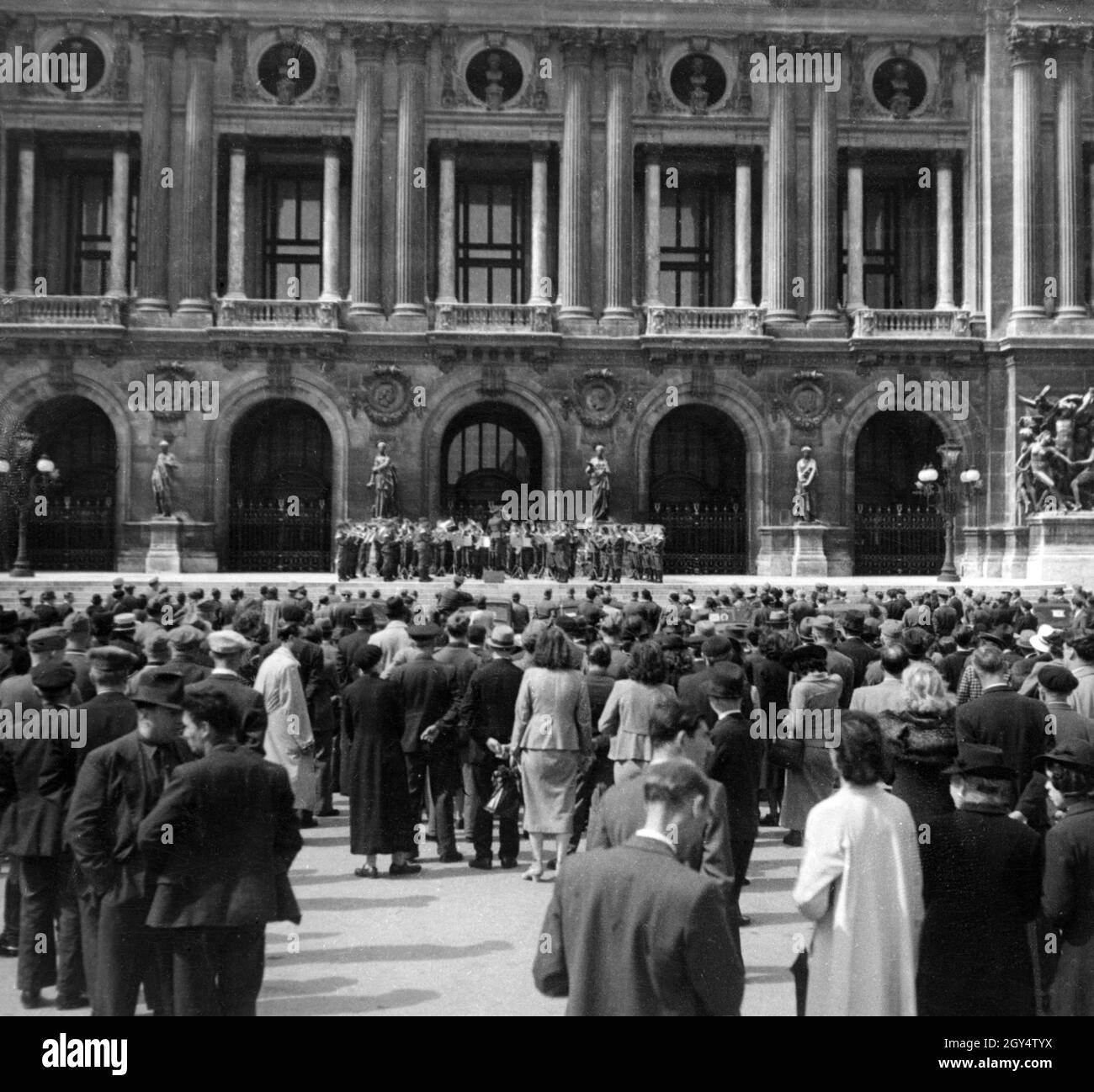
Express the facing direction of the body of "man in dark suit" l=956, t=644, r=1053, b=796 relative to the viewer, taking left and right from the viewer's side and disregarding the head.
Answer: facing away from the viewer

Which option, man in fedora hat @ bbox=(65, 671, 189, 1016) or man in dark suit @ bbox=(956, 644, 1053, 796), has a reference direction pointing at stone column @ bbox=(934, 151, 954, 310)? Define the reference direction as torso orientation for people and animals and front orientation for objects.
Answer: the man in dark suit

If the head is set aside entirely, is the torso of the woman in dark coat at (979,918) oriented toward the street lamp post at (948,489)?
yes

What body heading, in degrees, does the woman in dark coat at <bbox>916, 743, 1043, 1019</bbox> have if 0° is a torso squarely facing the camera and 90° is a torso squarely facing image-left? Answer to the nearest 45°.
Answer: approximately 180°

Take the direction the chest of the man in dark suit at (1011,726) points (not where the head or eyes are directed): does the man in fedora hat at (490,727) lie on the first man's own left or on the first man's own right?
on the first man's own left

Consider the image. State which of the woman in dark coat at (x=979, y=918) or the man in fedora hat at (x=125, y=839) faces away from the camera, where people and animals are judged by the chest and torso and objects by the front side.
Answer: the woman in dark coat

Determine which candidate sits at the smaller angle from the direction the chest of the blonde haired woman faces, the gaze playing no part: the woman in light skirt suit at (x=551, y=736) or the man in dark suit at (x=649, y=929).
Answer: the woman in light skirt suit

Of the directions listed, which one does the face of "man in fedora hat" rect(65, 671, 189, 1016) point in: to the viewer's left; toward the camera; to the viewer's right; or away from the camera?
to the viewer's right

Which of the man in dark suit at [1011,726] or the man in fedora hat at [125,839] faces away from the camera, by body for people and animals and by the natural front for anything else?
the man in dark suit

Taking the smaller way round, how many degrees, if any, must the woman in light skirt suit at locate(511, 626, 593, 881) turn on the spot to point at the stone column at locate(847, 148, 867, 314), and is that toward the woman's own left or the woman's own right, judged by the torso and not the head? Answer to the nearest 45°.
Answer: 0° — they already face it

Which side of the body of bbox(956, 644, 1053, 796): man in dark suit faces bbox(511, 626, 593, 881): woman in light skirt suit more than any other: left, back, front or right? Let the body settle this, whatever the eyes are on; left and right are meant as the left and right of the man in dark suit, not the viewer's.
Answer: left

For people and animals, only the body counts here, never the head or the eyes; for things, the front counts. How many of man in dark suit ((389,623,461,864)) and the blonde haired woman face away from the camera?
2

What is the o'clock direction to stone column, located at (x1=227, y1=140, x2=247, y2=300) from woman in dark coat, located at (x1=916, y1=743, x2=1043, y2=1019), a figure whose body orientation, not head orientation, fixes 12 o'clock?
The stone column is roughly at 11 o'clock from the woman in dark coat.

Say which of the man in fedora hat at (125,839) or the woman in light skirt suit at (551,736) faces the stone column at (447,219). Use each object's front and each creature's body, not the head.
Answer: the woman in light skirt suit

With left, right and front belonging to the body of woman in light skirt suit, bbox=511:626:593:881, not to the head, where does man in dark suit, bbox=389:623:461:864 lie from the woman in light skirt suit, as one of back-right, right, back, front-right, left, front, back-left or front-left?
front-left

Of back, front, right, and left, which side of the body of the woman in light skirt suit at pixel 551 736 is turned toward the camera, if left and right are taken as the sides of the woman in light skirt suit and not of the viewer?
back

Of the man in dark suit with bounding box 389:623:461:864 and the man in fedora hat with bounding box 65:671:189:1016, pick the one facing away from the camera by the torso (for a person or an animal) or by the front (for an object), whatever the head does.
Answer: the man in dark suit

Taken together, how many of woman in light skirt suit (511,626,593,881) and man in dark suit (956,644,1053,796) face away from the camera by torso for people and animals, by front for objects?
2

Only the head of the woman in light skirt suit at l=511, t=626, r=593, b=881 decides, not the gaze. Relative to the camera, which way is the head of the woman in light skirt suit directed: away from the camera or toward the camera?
away from the camera

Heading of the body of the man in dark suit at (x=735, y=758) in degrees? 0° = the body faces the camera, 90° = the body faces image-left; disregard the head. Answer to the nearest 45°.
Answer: approximately 135°
